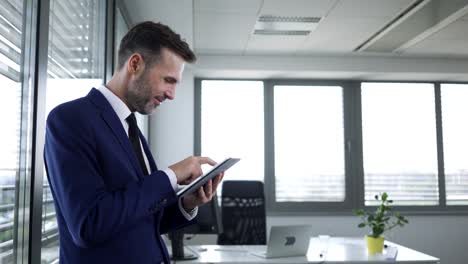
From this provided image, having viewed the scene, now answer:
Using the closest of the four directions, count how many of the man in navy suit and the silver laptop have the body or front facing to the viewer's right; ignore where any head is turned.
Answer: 1

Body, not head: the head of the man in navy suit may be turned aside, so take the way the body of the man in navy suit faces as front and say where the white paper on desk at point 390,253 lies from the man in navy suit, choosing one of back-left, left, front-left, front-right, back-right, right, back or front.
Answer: front-left

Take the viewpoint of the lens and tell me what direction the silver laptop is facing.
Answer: facing away from the viewer and to the left of the viewer

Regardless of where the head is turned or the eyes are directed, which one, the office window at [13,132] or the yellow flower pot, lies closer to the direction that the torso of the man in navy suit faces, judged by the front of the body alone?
the yellow flower pot

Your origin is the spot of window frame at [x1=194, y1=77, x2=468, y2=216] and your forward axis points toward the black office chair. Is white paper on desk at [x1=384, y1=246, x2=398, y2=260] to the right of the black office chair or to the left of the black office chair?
left

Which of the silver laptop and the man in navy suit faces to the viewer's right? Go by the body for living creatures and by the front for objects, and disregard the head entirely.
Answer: the man in navy suit

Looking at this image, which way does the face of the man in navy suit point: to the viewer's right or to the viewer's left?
to the viewer's right

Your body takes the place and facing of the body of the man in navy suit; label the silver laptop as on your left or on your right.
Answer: on your left

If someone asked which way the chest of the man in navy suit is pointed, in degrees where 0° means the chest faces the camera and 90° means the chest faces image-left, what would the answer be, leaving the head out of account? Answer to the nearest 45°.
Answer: approximately 270°
